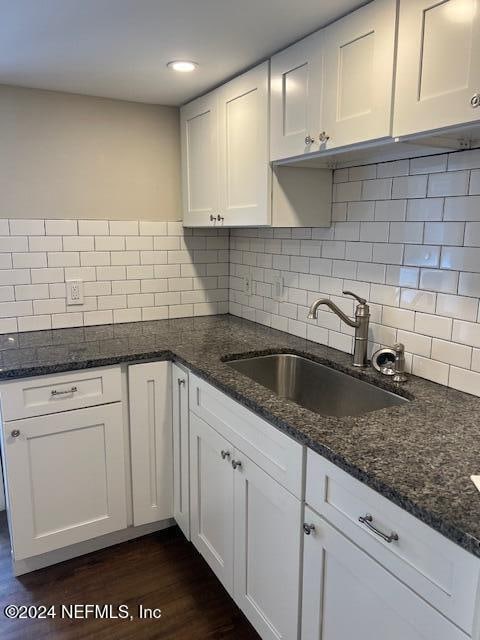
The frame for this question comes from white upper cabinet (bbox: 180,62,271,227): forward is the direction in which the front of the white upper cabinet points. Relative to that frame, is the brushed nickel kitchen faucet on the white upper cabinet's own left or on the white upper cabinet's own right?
on the white upper cabinet's own left

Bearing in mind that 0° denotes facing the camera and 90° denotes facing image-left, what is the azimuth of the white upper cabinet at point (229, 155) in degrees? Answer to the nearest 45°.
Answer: approximately 45°

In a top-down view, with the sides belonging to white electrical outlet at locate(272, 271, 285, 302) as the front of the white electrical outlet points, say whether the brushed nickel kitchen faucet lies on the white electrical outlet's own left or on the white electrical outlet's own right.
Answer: on the white electrical outlet's own left

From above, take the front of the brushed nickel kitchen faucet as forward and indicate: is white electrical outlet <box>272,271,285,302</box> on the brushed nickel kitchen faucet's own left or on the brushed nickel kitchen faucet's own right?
on the brushed nickel kitchen faucet's own right

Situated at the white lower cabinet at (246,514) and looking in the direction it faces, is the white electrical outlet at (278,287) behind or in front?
behind

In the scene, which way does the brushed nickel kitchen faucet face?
to the viewer's left
